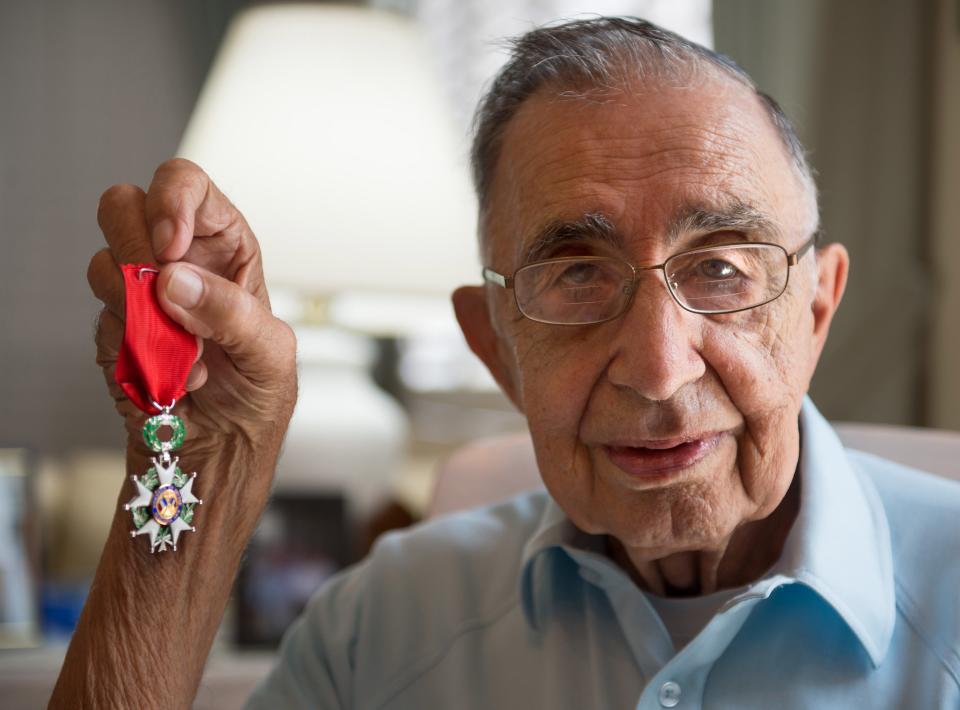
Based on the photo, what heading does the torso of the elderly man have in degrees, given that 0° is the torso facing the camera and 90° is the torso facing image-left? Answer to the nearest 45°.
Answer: approximately 0°

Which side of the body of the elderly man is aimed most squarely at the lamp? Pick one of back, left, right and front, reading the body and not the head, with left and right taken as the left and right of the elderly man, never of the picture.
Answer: back
